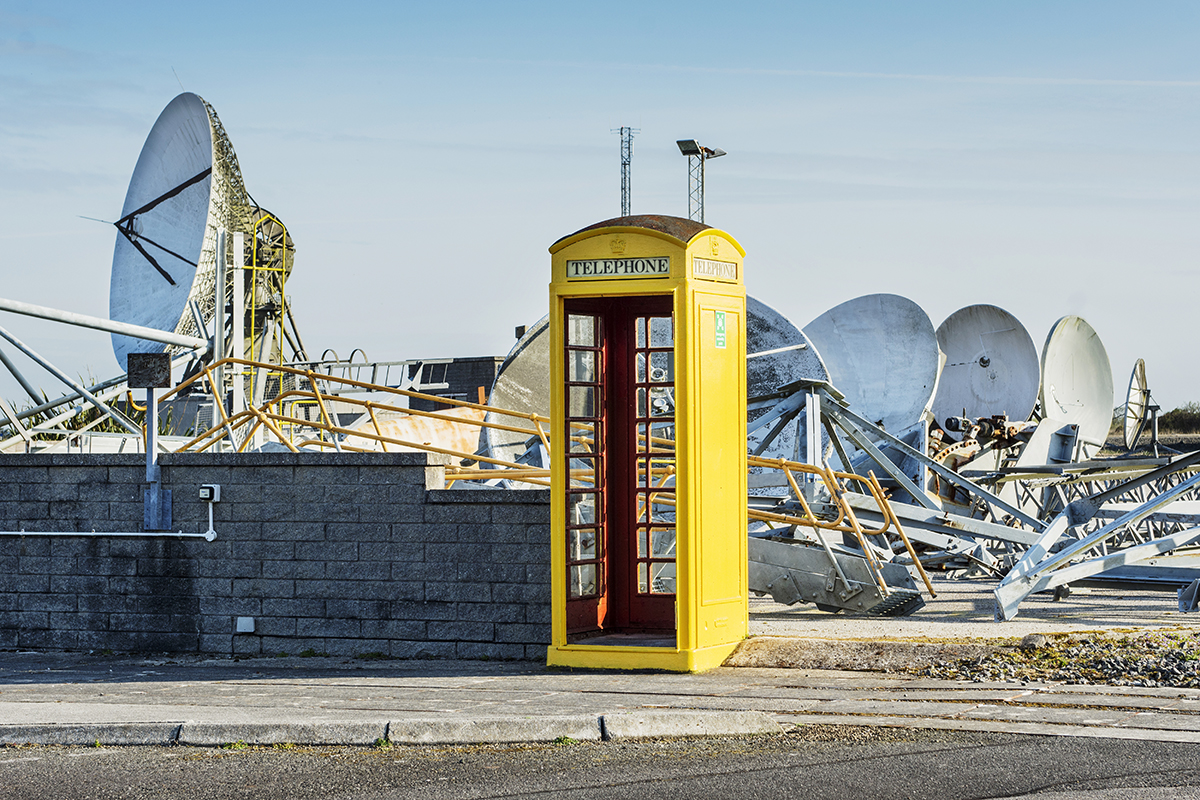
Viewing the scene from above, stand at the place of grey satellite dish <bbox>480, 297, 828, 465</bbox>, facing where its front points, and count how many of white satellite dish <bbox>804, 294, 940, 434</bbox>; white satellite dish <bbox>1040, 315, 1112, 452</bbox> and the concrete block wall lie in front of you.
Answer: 1

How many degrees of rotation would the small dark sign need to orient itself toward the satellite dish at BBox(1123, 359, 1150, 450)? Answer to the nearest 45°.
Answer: approximately 135° to its left

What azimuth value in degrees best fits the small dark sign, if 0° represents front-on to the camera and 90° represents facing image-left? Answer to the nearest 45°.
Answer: approximately 0°

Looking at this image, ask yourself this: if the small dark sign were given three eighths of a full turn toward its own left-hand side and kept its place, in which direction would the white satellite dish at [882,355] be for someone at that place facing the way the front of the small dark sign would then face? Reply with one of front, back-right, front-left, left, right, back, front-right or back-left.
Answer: front

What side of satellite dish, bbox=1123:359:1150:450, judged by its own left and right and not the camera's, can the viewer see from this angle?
left

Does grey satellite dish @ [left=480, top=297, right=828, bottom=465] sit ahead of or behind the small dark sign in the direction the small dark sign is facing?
behind

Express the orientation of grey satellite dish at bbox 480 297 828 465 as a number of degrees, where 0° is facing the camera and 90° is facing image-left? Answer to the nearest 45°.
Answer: approximately 0°
